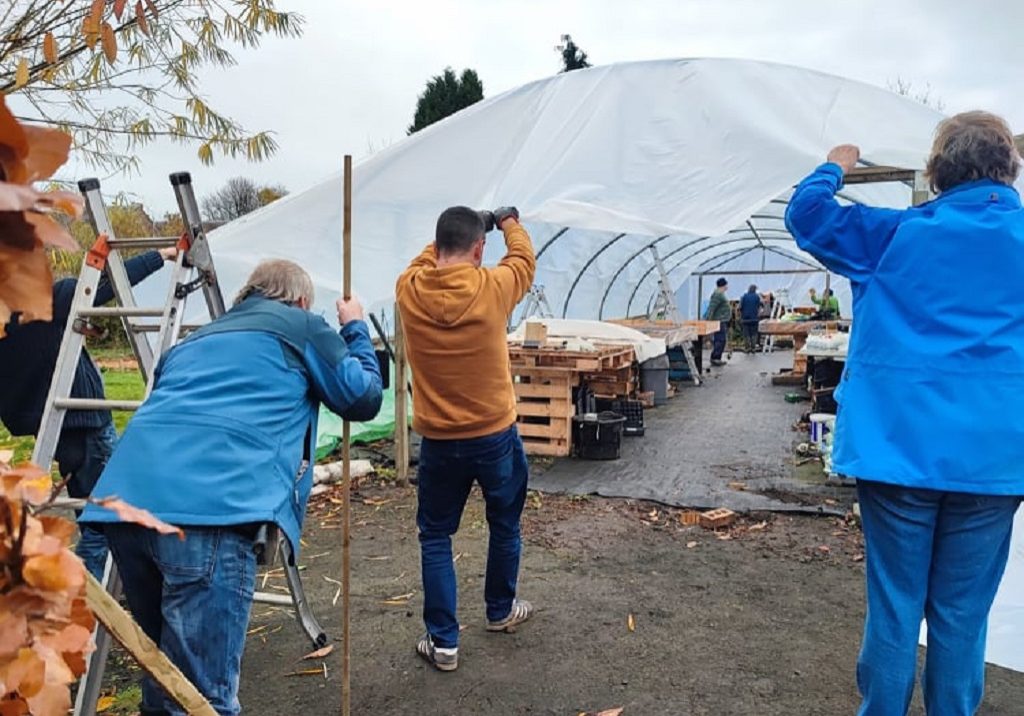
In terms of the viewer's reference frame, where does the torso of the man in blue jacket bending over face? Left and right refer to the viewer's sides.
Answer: facing away from the viewer and to the right of the viewer

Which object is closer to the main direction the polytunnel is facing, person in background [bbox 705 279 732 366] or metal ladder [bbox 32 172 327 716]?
the metal ladder

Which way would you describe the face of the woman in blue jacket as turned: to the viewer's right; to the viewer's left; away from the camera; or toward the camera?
away from the camera

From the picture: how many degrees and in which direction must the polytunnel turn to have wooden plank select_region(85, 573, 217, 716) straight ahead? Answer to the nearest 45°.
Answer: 0° — it already faces it

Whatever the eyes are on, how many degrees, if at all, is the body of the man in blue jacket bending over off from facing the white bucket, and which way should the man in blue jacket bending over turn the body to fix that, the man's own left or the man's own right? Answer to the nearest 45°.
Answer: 0° — they already face it

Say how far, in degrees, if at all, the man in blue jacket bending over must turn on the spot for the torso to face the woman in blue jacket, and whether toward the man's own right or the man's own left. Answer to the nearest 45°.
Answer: approximately 45° to the man's own right

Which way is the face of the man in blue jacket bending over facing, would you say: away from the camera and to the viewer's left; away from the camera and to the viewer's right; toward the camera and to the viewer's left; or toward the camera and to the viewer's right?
away from the camera and to the viewer's right

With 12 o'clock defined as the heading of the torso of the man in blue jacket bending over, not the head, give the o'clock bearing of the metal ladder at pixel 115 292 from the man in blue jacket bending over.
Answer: The metal ladder is roughly at 10 o'clock from the man in blue jacket bending over.

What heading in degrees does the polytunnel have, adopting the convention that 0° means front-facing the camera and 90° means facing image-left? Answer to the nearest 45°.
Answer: approximately 0°
